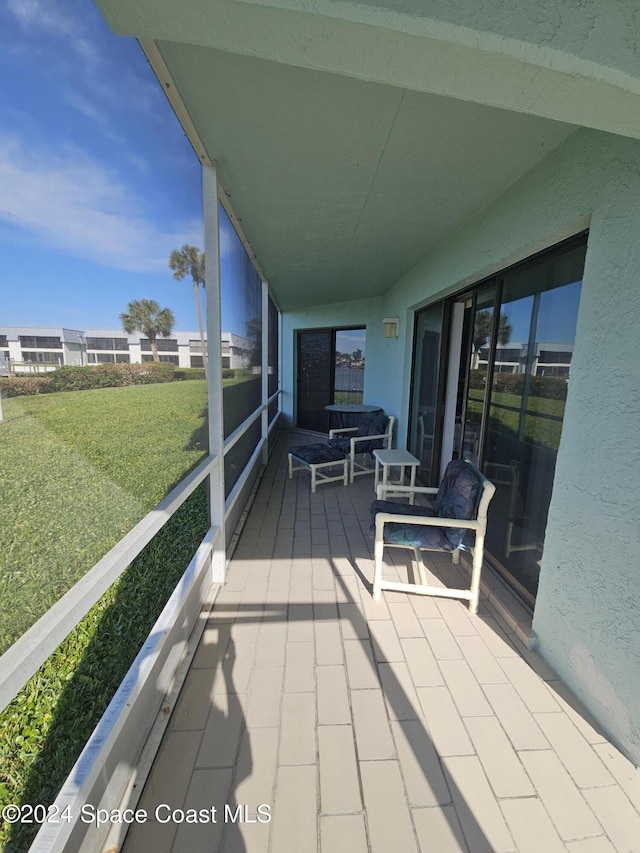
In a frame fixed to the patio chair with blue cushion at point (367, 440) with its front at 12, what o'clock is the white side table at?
The white side table is roughly at 10 o'clock from the patio chair with blue cushion.

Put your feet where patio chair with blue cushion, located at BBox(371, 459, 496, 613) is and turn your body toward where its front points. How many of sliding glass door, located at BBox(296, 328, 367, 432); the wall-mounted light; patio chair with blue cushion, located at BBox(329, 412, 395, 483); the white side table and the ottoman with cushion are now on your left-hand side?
0

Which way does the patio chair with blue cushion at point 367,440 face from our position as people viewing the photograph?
facing the viewer and to the left of the viewer

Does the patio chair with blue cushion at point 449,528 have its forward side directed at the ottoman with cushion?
no

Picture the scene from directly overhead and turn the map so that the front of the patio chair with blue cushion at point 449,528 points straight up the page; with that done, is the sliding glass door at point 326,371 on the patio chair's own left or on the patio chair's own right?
on the patio chair's own right

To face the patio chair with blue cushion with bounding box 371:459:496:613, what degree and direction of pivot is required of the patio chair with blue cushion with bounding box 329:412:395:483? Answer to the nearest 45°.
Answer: approximately 45° to its left

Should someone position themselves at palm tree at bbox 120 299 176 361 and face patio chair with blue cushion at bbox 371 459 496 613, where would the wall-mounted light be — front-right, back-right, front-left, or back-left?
front-left

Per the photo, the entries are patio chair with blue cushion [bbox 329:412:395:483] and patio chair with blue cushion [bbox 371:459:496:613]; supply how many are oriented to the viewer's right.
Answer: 0

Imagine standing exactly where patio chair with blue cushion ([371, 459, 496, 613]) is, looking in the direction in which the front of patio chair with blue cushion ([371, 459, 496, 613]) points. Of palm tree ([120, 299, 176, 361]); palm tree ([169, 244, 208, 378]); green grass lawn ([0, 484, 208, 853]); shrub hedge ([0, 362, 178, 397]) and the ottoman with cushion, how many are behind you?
0

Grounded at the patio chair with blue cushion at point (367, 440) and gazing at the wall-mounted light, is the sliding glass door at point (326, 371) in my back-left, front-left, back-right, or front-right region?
front-left

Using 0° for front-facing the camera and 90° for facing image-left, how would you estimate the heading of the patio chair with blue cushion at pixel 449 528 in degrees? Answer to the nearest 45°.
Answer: approximately 90°

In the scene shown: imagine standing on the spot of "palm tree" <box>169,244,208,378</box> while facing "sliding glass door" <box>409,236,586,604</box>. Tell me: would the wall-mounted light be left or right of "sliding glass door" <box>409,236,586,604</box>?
left

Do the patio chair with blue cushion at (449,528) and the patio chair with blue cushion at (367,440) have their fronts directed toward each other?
no
